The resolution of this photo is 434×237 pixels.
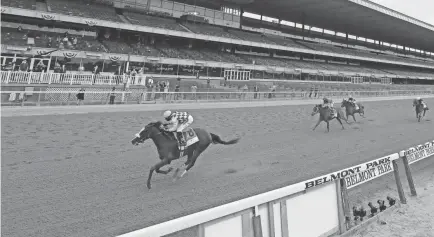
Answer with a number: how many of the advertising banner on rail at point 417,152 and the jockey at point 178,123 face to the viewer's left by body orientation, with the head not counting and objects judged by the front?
1

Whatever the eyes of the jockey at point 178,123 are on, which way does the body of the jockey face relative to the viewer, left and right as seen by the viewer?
facing to the left of the viewer

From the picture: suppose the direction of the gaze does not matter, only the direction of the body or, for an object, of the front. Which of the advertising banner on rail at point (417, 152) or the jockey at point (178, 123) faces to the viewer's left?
the jockey

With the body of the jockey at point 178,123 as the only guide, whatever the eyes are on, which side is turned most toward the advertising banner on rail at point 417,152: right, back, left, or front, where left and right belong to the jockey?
back

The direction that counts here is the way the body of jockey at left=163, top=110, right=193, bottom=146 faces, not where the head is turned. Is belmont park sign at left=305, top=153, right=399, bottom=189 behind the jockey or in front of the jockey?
behind

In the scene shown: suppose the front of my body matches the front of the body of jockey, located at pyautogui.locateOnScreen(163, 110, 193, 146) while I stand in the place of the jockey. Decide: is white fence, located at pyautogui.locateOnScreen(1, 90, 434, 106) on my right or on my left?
on my right

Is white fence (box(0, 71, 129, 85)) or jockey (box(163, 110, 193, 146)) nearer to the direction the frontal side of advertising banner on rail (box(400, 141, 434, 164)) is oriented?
the jockey

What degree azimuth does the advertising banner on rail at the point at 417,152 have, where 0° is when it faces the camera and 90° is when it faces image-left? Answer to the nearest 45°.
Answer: approximately 0°
